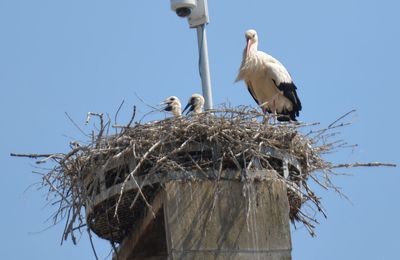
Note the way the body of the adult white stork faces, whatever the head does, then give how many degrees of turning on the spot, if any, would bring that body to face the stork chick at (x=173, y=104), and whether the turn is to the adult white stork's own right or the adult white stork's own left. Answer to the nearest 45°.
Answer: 0° — it already faces it

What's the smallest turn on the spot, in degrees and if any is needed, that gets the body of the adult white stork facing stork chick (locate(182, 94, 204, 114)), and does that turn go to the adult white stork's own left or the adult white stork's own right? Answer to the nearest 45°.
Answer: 0° — it already faces it
